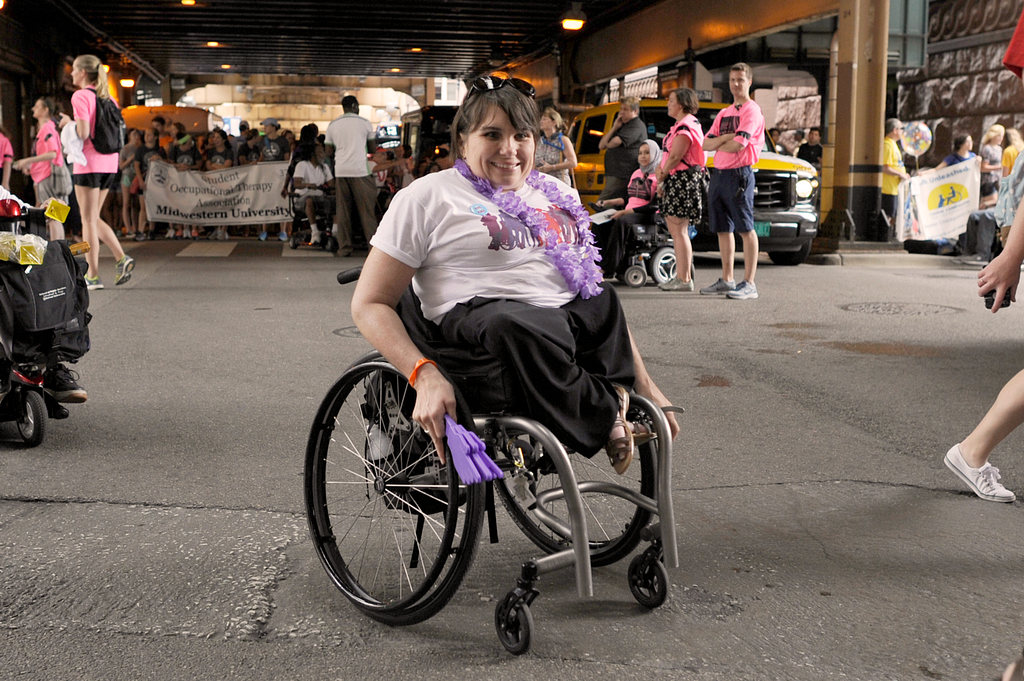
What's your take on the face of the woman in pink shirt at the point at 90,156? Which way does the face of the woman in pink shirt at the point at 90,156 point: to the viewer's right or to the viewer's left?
to the viewer's left

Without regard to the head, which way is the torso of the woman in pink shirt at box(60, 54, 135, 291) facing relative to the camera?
to the viewer's left

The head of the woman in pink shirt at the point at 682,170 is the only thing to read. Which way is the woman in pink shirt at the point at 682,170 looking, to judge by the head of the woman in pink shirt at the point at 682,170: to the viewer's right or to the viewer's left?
to the viewer's left

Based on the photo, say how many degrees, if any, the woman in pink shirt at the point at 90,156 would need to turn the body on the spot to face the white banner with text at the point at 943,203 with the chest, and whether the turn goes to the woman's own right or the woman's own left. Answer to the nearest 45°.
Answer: approximately 180°

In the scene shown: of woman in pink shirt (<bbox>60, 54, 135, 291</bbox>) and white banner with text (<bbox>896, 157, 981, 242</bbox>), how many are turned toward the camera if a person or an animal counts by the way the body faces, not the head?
1

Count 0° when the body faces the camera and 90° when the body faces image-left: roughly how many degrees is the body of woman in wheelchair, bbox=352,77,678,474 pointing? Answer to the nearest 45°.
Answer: approximately 315°

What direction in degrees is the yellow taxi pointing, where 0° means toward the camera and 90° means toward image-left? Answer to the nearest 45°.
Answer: approximately 315°

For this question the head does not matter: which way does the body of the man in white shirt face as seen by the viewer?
away from the camera

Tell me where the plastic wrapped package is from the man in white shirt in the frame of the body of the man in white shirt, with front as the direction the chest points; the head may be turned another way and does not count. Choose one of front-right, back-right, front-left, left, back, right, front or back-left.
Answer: back

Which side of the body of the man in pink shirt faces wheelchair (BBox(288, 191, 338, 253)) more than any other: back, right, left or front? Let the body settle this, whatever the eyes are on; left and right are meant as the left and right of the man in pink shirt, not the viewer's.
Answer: right
